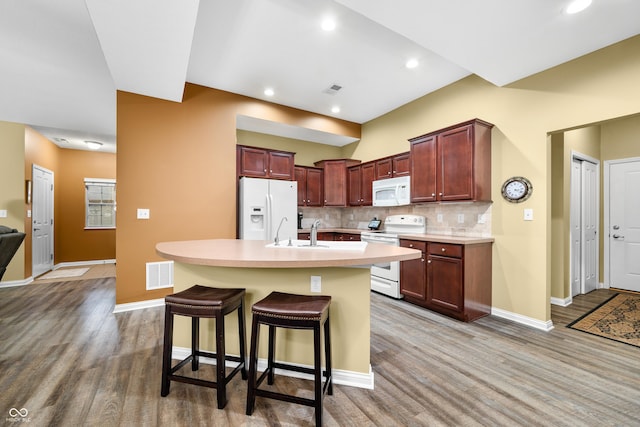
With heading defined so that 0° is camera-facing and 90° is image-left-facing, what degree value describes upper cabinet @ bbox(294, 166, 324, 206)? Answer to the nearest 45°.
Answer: approximately 315°

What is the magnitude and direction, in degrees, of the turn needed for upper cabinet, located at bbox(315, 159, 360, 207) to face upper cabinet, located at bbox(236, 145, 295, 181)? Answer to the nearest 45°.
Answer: approximately 45° to its right

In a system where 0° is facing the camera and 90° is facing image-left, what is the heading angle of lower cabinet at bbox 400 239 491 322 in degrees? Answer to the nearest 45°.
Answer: approximately 45°

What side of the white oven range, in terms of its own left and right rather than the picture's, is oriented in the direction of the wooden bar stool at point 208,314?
front

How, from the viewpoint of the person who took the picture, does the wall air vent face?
facing the viewer

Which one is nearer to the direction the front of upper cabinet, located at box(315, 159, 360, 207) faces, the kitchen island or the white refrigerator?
the kitchen island

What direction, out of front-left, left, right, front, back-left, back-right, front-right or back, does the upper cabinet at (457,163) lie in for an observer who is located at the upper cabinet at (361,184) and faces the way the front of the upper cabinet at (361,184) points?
left

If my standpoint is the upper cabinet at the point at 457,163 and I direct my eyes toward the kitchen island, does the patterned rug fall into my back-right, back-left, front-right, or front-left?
back-left

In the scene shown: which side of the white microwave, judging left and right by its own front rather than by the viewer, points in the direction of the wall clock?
left

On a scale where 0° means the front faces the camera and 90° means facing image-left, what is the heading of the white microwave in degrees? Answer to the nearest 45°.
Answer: approximately 45°

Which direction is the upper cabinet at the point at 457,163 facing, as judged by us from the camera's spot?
facing the viewer and to the left of the viewer

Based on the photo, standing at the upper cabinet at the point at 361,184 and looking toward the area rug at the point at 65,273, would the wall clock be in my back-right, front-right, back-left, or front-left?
back-left

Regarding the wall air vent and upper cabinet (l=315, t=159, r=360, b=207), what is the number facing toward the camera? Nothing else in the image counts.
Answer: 2
